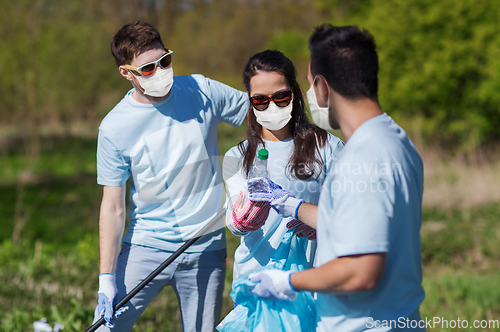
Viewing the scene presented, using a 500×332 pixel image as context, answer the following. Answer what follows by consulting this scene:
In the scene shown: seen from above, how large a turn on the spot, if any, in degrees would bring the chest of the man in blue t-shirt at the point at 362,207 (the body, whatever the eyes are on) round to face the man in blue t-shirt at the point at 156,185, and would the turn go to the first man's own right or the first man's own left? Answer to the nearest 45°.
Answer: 0° — they already face them

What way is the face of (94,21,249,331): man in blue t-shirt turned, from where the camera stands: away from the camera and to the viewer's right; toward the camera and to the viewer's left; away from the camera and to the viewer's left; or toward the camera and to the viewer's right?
toward the camera and to the viewer's right

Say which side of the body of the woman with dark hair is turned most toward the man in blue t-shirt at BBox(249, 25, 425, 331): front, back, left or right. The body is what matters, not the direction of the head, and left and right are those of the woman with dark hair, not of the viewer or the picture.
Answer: front

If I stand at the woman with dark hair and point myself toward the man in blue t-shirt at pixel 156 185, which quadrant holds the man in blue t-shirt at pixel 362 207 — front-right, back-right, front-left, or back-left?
back-left

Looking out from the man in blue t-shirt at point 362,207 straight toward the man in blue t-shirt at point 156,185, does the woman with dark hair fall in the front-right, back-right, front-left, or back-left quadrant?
front-right

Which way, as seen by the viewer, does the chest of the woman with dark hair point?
toward the camera

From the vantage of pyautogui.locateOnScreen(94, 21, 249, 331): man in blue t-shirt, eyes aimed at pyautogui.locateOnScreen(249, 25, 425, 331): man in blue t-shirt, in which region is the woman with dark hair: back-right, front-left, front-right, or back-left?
front-left

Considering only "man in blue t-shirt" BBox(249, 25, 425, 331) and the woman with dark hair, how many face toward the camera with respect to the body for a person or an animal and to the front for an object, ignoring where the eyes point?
1

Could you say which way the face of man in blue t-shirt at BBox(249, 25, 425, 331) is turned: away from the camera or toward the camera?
away from the camera

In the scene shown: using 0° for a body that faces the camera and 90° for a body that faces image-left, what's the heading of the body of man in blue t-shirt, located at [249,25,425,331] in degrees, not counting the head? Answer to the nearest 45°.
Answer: approximately 135°
